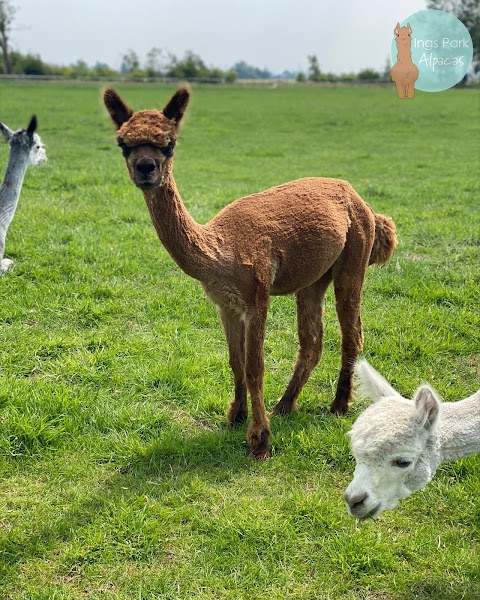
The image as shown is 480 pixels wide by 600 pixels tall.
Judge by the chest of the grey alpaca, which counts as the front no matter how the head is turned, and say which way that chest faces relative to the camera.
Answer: to the viewer's right

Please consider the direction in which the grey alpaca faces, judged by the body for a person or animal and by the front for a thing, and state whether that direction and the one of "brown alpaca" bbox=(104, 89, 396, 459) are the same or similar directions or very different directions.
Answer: very different directions

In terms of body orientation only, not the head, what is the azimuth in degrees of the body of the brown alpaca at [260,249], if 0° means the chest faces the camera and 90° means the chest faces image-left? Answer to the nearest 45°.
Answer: approximately 45°

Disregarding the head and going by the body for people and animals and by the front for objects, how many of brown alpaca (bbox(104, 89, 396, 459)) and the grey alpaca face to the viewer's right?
1

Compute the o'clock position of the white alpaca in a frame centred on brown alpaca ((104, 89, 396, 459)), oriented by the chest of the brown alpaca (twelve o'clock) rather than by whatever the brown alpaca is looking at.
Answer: The white alpaca is roughly at 10 o'clock from the brown alpaca.

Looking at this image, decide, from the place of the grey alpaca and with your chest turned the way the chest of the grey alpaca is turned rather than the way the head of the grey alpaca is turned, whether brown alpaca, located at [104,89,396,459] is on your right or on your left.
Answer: on your right

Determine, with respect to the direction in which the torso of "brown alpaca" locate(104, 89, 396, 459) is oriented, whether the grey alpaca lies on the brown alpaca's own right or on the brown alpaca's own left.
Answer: on the brown alpaca's own right

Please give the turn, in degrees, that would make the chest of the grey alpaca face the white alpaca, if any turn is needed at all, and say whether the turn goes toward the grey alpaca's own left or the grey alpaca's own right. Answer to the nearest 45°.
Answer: approximately 90° to the grey alpaca's own right
